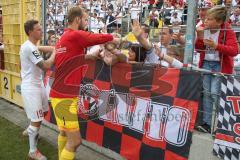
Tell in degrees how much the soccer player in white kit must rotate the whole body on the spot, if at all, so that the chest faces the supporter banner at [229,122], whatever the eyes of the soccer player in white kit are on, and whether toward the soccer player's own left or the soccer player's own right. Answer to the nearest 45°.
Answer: approximately 45° to the soccer player's own right

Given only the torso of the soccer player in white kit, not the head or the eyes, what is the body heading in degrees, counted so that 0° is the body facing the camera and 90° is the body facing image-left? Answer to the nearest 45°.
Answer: approximately 270°

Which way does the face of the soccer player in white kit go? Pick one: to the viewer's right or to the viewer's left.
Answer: to the viewer's right

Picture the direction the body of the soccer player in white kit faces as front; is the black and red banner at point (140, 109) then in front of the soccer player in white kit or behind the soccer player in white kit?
in front
